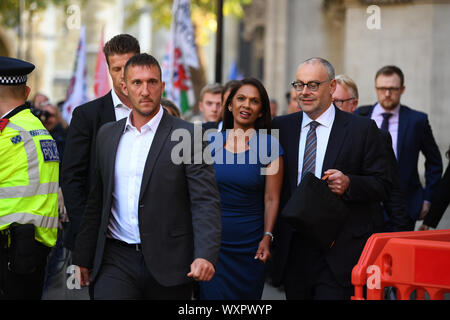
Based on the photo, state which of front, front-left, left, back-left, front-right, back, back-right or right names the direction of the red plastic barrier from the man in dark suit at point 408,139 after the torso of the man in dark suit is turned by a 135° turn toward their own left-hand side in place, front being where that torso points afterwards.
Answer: back-right

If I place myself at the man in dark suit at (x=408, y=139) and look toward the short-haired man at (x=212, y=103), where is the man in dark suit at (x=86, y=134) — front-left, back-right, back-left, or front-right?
front-left

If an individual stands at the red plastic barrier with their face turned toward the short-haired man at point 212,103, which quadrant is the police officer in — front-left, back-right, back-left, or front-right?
front-left

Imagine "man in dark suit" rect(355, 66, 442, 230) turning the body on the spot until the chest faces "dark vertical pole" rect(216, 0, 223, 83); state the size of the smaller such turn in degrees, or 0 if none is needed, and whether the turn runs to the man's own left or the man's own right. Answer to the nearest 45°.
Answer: approximately 135° to the man's own right

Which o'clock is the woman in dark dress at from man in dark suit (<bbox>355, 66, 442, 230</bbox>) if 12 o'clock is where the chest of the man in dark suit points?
The woman in dark dress is roughly at 1 o'clock from the man in dark suit.

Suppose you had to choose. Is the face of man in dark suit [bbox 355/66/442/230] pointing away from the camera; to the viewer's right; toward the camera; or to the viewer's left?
toward the camera

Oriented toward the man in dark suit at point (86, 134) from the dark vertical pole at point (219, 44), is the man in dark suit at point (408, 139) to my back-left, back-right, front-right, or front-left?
front-left

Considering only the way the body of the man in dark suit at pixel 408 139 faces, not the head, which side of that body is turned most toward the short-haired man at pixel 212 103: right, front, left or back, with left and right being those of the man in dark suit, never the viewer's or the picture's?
right

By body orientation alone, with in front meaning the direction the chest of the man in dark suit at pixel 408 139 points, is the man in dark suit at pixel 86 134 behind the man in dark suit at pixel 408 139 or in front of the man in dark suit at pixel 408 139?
in front

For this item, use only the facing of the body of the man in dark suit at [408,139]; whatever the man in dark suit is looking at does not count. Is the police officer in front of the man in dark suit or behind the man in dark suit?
in front

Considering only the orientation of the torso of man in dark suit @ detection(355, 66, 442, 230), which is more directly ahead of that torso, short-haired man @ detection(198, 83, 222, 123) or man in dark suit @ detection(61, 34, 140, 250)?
the man in dark suit

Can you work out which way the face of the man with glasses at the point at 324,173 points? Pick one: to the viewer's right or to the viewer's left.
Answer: to the viewer's left

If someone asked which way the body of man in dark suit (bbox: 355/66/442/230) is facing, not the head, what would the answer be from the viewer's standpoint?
toward the camera

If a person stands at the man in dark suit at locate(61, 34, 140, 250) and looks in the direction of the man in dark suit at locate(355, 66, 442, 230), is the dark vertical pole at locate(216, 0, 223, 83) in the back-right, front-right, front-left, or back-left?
front-left

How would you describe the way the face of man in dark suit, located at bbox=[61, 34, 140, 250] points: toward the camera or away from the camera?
toward the camera

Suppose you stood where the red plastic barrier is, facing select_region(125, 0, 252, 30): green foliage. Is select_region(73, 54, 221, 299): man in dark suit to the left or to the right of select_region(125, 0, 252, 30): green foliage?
left

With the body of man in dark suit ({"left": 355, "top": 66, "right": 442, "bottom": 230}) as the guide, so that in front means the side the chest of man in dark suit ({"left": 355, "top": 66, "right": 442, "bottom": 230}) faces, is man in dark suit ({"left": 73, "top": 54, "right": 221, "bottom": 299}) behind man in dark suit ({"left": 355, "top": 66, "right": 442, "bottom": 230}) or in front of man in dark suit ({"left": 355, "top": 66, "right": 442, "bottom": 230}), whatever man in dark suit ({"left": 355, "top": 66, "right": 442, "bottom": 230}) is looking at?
in front

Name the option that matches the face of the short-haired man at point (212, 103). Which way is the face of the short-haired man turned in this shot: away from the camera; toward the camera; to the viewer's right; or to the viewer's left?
toward the camera
